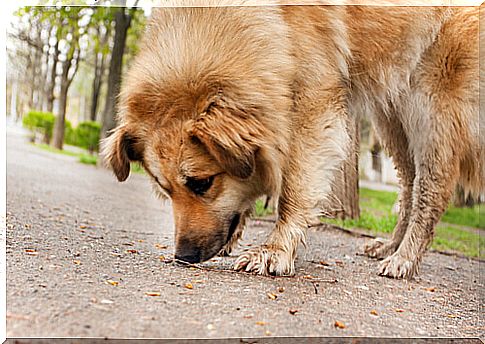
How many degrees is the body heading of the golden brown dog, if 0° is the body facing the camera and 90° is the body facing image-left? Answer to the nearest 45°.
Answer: approximately 45°

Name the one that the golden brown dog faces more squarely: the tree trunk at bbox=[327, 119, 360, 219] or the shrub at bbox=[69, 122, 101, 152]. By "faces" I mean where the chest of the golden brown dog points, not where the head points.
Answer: the shrub
